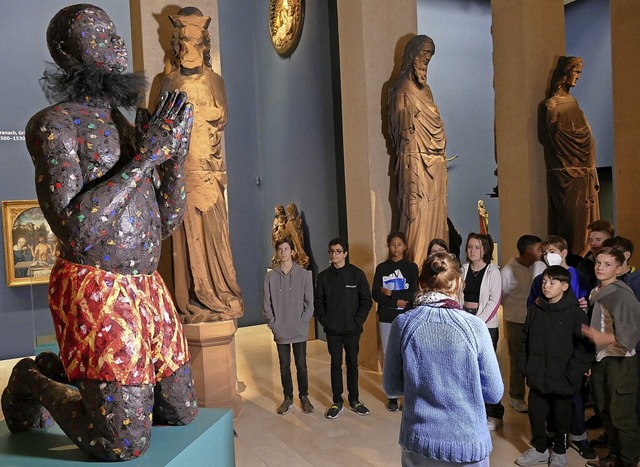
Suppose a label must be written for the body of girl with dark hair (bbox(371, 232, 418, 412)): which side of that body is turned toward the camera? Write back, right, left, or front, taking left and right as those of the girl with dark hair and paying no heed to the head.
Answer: front

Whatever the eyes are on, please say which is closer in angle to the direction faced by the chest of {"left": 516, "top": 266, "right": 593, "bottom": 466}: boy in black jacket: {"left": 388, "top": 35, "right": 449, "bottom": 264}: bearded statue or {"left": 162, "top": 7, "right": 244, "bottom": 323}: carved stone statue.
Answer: the carved stone statue

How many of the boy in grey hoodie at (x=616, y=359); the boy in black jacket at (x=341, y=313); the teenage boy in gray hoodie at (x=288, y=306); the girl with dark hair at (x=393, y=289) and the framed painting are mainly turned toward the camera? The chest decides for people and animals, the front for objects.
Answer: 4

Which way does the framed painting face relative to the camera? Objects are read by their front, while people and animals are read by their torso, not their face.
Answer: toward the camera

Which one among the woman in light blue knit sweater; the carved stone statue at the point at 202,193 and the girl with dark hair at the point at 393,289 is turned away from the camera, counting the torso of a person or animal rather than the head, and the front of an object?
the woman in light blue knit sweater

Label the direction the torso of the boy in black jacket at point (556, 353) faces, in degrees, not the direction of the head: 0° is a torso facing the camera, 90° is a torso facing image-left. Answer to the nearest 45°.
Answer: approximately 45°

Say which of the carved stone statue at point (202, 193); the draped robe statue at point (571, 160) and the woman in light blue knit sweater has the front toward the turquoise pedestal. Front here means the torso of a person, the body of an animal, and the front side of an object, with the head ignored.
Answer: the carved stone statue

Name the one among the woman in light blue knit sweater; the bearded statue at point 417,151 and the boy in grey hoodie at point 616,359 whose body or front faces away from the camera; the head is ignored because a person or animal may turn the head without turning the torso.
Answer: the woman in light blue knit sweater

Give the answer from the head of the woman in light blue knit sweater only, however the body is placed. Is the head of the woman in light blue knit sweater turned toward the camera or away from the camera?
away from the camera

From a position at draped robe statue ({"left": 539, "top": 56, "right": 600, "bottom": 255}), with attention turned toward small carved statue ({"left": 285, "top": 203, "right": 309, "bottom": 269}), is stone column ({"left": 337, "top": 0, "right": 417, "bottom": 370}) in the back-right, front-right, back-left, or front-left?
front-left

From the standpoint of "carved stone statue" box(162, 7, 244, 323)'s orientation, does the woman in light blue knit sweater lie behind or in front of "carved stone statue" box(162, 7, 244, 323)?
in front

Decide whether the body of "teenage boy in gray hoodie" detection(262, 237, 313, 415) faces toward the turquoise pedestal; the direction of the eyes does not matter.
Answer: yes

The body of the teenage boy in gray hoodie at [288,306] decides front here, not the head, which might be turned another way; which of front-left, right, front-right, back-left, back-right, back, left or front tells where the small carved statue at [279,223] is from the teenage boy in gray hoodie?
back

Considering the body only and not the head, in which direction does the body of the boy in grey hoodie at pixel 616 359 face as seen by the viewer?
to the viewer's left

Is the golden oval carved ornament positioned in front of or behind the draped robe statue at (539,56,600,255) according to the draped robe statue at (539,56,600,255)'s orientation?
behind
